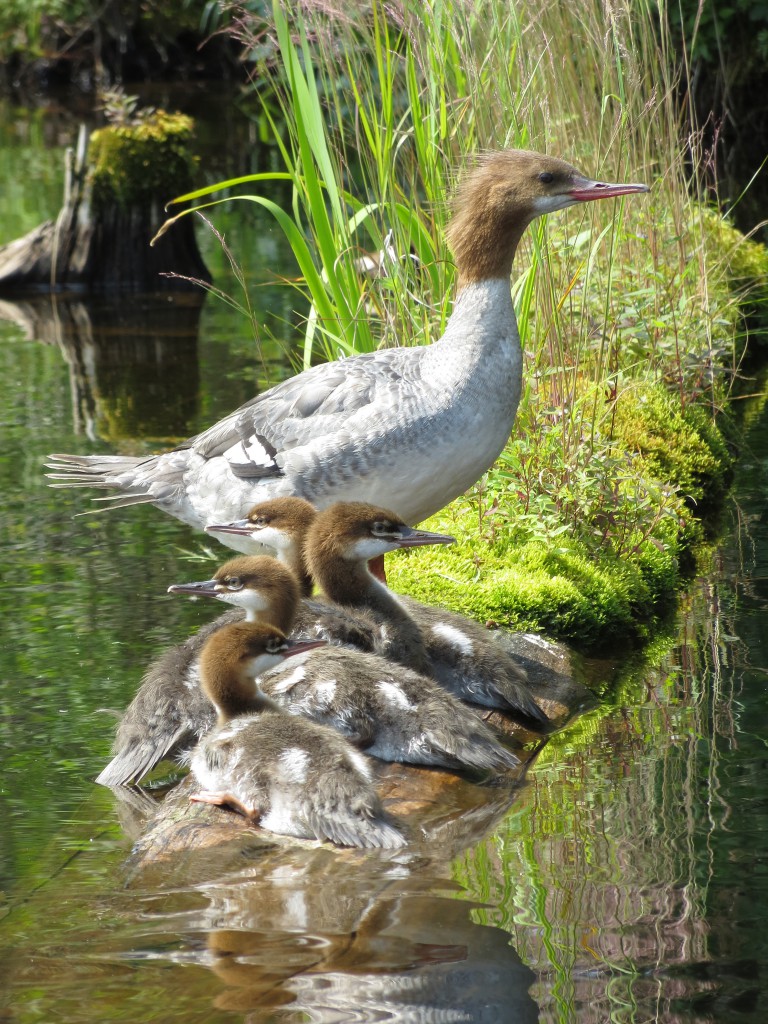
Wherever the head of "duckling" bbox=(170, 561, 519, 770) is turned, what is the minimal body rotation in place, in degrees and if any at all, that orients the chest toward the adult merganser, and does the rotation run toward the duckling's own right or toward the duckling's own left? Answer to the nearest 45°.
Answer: approximately 90° to the duckling's own right

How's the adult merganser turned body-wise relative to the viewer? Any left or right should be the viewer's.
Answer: facing to the right of the viewer

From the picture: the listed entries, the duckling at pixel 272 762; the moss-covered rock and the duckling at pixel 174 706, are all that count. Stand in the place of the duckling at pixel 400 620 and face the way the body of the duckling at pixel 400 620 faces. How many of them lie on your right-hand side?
1

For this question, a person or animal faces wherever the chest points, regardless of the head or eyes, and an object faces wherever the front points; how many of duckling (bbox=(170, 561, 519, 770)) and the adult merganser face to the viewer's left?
1

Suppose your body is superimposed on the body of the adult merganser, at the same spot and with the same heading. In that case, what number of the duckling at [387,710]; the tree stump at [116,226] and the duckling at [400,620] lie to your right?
2

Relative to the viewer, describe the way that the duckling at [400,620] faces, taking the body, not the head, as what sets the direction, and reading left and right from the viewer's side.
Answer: facing away from the viewer and to the left of the viewer

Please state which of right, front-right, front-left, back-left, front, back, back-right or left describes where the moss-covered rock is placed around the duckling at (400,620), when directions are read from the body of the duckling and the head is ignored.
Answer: right

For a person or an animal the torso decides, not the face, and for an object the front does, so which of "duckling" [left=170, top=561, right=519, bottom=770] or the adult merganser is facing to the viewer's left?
the duckling

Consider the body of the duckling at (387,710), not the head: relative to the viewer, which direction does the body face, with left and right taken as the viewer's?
facing to the left of the viewer

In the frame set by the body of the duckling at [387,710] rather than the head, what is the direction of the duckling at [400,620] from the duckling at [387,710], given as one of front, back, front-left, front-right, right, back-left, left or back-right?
right

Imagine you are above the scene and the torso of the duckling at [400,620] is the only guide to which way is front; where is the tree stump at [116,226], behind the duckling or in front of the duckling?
in front

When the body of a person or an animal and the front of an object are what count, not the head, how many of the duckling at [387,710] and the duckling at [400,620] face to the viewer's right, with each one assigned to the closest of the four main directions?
0

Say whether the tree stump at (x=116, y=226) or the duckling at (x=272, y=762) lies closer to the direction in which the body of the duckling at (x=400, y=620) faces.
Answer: the tree stump

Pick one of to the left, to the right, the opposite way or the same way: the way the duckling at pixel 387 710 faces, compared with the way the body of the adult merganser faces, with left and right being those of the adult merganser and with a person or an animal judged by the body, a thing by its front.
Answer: the opposite way
